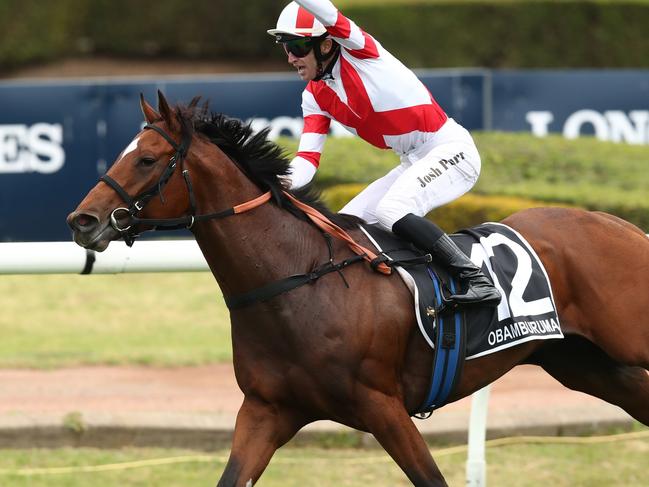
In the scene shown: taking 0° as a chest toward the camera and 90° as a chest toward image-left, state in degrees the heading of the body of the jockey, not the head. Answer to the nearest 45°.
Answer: approximately 45°

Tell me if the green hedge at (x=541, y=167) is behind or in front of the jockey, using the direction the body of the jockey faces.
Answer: behind

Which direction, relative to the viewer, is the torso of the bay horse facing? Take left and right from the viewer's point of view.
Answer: facing to the left of the viewer
